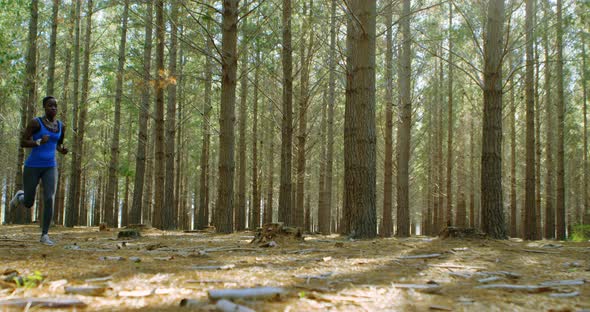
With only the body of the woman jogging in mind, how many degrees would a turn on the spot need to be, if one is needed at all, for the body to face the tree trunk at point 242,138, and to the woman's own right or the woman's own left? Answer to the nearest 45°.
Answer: approximately 90° to the woman's own left

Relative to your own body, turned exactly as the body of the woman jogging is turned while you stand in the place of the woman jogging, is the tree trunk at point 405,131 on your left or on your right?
on your left

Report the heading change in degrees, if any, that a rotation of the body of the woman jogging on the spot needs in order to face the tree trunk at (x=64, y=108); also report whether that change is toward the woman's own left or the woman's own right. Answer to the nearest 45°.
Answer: approximately 135° to the woman's own left

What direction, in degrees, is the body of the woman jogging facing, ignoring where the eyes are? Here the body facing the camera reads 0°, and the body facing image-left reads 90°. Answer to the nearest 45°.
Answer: approximately 315°

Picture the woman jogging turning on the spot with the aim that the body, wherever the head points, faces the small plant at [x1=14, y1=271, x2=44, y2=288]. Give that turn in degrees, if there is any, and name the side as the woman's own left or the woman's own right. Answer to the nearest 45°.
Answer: approximately 45° to the woman's own right

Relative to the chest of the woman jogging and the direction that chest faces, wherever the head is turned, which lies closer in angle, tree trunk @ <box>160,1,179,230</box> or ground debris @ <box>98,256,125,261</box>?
the ground debris

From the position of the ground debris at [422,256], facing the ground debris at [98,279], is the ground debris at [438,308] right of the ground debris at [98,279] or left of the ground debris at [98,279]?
left

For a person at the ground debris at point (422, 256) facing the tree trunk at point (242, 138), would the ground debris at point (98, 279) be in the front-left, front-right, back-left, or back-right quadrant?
back-left

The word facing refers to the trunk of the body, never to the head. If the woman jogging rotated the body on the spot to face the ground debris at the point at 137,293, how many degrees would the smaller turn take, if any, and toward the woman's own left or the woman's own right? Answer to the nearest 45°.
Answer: approximately 45° to the woman's own right

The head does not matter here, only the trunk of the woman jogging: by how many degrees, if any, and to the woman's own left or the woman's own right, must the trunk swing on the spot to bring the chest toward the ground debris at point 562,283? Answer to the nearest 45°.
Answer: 0° — they already face it

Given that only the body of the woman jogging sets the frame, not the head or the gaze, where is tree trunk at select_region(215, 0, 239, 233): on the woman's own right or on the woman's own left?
on the woman's own left
